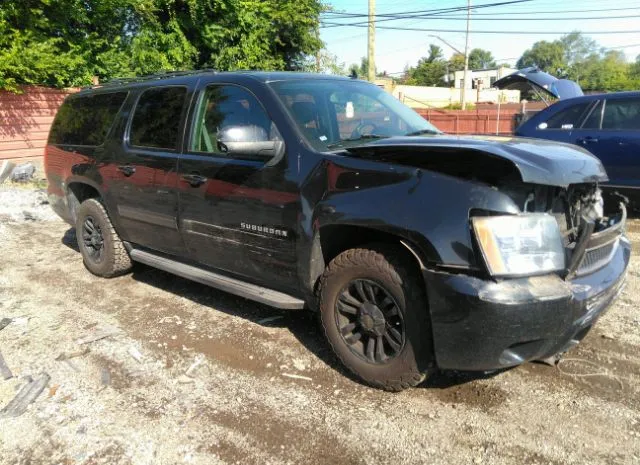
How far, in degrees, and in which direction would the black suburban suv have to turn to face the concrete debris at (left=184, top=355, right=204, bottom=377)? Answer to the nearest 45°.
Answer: approximately 135° to its right

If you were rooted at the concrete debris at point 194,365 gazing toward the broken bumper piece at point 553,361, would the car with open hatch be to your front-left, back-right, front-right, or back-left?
front-left

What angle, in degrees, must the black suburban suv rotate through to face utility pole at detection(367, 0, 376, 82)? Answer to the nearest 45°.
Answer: approximately 135° to its left

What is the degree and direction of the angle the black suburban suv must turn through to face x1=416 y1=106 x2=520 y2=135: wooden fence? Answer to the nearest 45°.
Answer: approximately 135° to its left

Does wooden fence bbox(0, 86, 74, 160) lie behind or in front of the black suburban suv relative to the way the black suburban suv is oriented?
behind

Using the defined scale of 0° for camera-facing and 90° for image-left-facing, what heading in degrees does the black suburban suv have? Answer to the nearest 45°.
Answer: approximately 315°

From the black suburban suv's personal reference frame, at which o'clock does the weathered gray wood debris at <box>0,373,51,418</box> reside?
The weathered gray wood debris is roughly at 4 o'clock from the black suburban suv.

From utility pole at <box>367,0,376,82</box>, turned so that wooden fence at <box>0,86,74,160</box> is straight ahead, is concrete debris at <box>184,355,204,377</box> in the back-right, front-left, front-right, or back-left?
front-left

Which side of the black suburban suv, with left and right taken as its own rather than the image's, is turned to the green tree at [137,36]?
back

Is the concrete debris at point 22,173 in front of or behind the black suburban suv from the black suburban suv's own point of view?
behind
